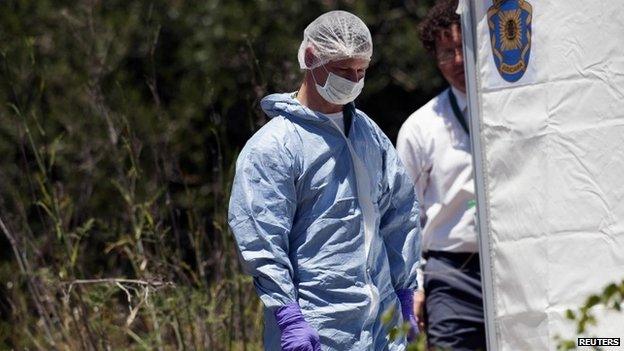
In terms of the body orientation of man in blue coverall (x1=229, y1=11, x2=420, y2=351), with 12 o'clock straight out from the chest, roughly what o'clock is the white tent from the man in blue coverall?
The white tent is roughly at 10 o'clock from the man in blue coverall.

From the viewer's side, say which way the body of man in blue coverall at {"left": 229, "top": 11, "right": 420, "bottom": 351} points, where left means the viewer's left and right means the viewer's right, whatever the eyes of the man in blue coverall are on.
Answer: facing the viewer and to the right of the viewer
